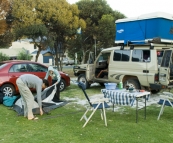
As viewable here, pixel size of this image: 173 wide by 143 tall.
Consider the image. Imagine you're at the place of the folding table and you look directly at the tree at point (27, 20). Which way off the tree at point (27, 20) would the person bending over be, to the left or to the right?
left

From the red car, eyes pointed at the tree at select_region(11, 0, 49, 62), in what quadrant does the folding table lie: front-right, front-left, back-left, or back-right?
back-right

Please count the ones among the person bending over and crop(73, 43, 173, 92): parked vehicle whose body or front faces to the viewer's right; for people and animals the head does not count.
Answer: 1
